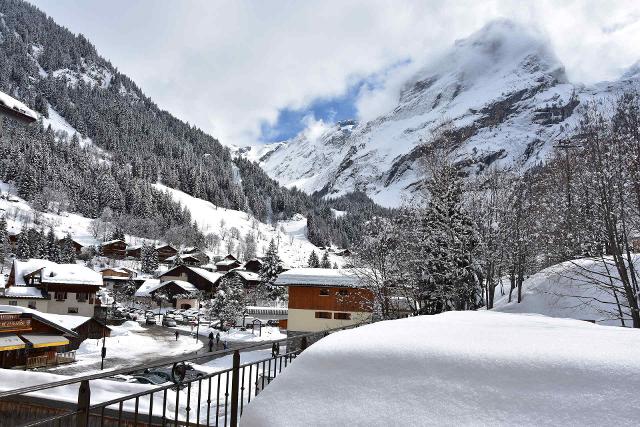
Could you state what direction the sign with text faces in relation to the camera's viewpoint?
facing the viewer

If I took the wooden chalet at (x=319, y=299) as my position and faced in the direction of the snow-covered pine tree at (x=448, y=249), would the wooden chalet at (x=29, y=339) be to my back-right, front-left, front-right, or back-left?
back-right

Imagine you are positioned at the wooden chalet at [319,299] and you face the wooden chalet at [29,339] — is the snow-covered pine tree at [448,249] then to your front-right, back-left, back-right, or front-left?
back-left

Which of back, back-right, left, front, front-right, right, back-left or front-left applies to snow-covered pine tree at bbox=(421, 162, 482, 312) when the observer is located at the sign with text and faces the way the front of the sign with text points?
front-left
